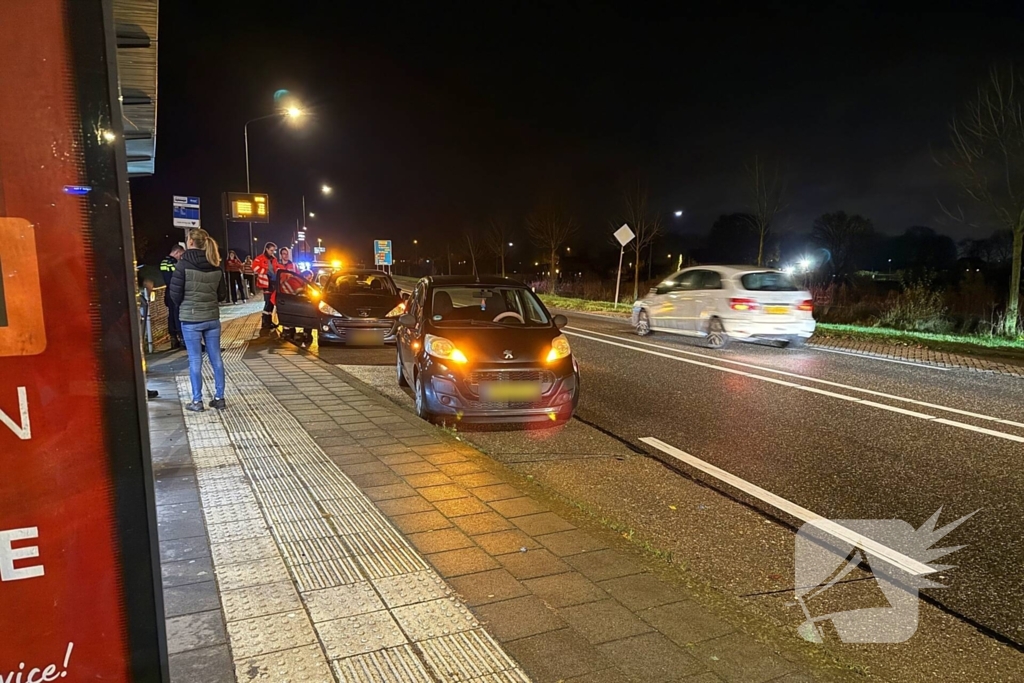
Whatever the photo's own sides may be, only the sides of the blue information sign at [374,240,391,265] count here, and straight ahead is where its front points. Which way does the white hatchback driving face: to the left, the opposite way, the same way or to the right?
the opposite way

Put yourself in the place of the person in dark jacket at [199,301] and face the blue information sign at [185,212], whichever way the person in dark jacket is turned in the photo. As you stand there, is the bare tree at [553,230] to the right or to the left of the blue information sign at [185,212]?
right

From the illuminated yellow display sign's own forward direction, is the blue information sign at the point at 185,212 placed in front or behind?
in front

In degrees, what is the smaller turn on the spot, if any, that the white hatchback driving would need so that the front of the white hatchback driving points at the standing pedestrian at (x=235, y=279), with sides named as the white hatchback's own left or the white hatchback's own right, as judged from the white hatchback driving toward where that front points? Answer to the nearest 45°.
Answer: approximately 45° to the white hatchback's own left

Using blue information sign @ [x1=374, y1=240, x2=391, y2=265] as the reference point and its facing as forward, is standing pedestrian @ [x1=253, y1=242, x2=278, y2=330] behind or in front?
in front

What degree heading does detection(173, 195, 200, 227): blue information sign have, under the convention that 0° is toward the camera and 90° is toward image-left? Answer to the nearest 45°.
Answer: approximately 0°

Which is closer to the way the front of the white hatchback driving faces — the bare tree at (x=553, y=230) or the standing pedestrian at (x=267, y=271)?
the bare tree

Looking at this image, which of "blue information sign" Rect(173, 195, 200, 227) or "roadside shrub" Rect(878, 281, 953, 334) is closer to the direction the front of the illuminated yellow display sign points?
the blue information sign

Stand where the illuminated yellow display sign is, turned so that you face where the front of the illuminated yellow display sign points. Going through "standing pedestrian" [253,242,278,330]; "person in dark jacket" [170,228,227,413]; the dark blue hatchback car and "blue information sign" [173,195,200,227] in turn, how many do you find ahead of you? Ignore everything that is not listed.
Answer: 4

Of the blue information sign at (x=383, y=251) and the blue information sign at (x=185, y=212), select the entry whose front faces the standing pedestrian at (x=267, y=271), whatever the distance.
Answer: the blue information sign at (x=383, y=251)

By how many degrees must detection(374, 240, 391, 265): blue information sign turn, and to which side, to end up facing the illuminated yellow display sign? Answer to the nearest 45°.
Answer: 0° — it already faces it
